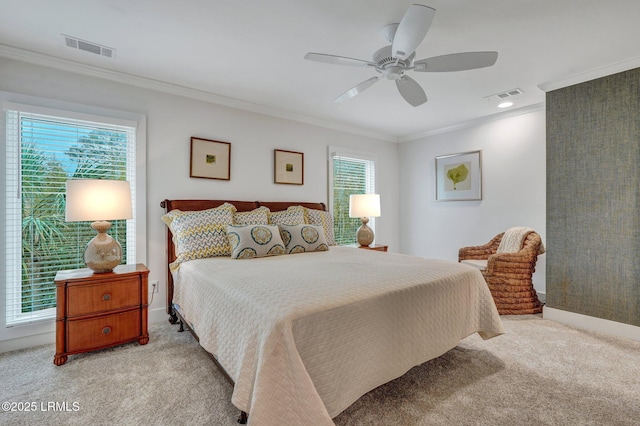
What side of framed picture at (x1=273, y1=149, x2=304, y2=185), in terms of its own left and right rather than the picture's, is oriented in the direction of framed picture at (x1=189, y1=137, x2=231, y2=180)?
right

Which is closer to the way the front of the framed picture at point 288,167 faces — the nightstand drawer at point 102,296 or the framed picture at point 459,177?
the framed picture

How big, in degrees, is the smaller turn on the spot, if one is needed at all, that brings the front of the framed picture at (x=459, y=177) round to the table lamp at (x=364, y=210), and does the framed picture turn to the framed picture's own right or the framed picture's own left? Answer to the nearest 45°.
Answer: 0° — it already faces it

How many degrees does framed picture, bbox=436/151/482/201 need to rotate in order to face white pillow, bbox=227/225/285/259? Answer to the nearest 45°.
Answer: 0° — it already faces it

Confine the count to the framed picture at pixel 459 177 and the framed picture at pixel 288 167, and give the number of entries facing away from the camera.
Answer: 0

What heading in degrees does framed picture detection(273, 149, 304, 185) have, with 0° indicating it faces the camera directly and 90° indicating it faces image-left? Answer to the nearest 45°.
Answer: approximately 315°

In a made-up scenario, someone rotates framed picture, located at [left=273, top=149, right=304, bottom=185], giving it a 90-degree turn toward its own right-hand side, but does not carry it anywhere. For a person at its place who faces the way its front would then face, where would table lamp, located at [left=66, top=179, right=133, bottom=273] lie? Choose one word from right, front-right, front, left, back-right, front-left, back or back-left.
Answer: front

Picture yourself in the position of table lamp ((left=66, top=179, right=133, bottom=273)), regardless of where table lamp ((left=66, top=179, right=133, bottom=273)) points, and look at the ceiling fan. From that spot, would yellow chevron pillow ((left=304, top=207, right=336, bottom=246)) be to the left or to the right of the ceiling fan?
left

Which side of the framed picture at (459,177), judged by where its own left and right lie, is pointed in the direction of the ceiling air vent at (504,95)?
left

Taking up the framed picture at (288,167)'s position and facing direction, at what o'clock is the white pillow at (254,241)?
The white pillow is roughly at 2 o'clock from the framed picture.

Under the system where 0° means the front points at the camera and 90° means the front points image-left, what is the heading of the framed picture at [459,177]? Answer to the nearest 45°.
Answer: approximately 45°

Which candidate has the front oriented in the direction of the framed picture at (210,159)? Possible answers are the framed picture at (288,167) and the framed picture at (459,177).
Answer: the framed picture at (459,177)

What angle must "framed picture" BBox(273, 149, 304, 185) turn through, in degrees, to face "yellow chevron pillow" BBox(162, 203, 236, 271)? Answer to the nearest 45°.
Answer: approximately 90° to its right

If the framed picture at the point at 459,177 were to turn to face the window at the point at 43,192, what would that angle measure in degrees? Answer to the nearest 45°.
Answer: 0° — it already faces it
